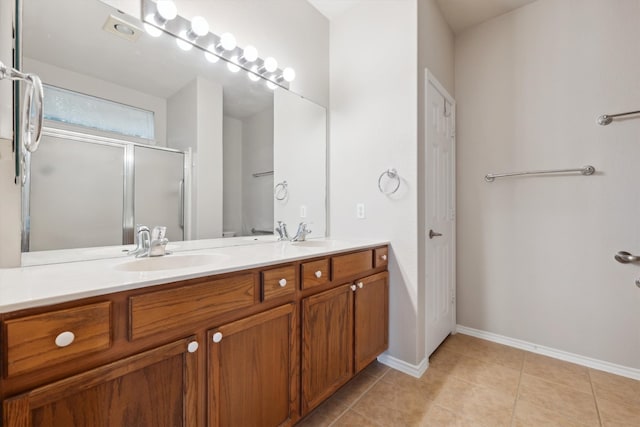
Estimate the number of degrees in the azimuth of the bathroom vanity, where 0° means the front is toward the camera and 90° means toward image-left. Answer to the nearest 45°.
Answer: approximately 315°

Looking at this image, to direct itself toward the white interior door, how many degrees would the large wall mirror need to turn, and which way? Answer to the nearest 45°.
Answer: approximately 45° to its left
